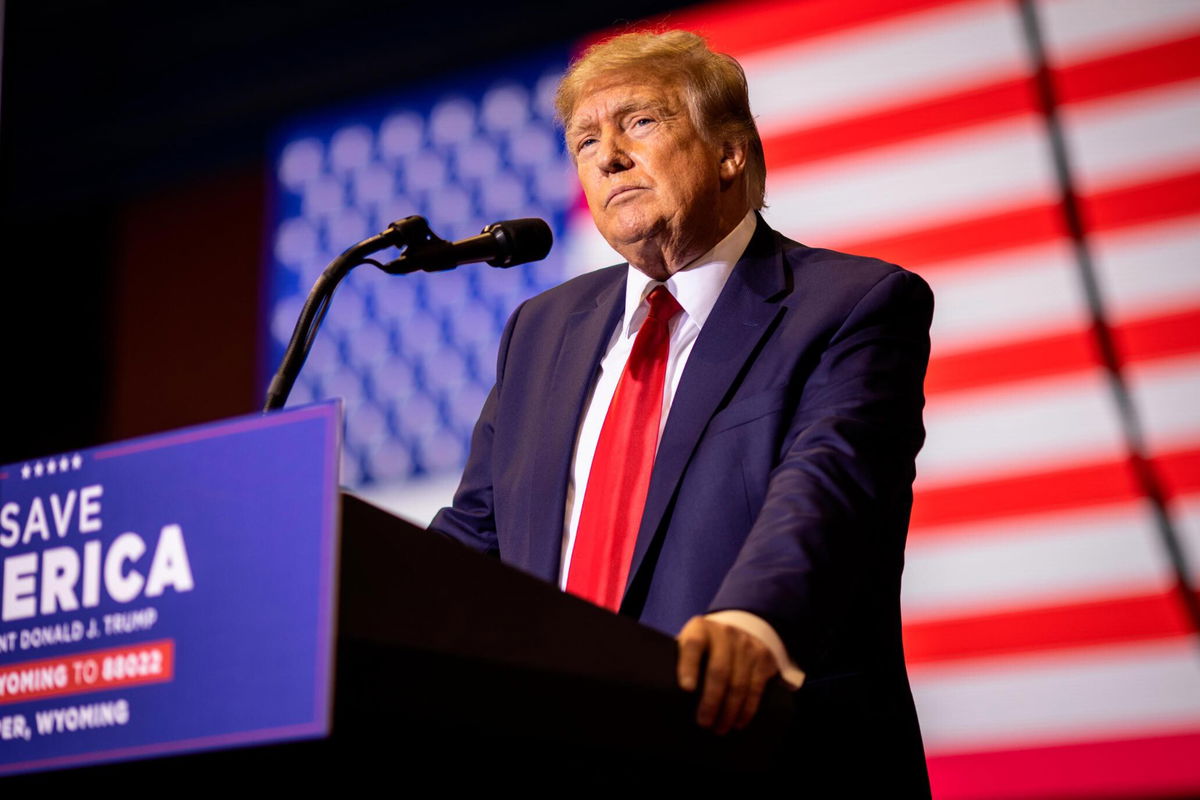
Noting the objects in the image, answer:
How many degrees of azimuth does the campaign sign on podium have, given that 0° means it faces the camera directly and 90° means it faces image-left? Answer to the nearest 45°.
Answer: approximately 45°

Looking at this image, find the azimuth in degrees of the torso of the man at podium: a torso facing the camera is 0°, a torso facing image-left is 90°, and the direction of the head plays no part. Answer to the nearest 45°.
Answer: approximately 45°

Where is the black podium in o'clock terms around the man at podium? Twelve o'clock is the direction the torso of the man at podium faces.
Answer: The black podium is roughly at 11 o'clock from the man at podium.

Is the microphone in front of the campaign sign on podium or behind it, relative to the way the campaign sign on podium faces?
behind

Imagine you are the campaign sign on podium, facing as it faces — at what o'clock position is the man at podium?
The man at podium is roughly at 6 o'clock from the campaign sign on podium.
